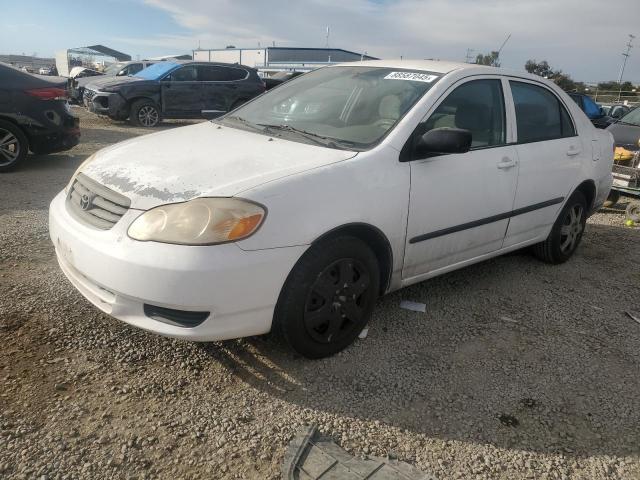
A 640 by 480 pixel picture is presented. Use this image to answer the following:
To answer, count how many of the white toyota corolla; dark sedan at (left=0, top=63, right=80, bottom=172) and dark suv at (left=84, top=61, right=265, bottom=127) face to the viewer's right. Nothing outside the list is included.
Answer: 0

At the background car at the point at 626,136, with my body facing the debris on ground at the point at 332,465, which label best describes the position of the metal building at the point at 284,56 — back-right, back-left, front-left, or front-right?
back-right

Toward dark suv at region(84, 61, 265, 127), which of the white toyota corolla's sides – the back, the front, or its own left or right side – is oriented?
right

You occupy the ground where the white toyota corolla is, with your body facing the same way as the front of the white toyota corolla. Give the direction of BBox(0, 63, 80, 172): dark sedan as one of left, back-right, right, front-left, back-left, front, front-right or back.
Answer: right

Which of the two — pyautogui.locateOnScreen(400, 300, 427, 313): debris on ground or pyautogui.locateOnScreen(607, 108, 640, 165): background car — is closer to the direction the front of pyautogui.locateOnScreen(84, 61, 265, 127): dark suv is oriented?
the debris on ground

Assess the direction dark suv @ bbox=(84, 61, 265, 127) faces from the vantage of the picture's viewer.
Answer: facing the viewer and to the left of the viewer

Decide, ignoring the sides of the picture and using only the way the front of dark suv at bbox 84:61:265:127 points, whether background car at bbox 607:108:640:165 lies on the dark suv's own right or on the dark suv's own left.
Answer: on the dark suv's own left

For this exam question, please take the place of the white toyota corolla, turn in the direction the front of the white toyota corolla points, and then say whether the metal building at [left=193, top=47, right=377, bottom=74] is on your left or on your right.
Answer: on your right

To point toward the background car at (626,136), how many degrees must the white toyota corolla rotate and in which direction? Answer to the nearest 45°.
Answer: approximately 180°

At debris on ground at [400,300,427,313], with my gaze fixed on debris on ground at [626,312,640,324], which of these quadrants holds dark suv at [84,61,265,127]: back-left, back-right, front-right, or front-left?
back-left

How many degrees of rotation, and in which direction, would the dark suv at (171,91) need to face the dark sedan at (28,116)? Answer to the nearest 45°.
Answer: approximately 45° to its left

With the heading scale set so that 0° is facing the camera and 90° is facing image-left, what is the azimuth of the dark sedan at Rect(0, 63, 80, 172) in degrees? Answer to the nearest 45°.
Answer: approximately 90°
